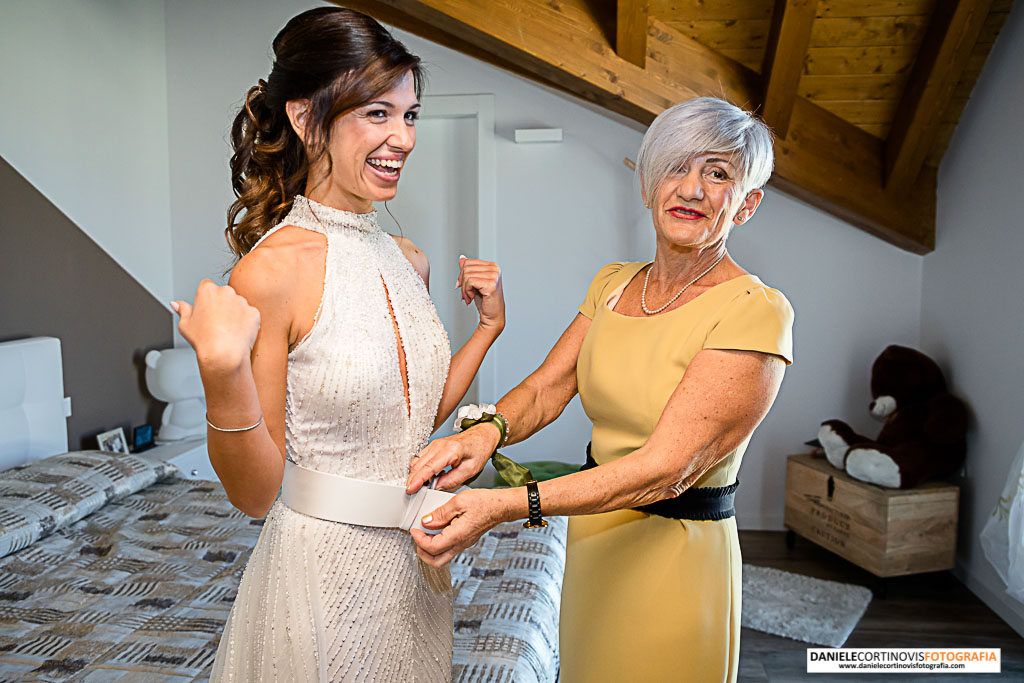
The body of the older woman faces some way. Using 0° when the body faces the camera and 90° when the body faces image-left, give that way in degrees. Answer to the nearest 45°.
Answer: approximately 45°

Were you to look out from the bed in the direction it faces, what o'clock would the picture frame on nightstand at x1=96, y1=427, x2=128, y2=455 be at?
The picture frame on nightstand is roughly at 7 o'clock from the bed.

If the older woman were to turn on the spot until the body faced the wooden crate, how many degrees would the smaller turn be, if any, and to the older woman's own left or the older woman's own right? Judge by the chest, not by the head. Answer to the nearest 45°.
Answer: approximately 180°

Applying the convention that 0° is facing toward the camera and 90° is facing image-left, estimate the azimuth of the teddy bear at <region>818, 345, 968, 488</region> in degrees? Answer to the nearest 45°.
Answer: approximately 45°

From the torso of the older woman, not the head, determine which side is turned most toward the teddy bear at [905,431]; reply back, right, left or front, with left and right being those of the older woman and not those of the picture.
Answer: back

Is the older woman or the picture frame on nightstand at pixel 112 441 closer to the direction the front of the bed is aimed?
the older woman

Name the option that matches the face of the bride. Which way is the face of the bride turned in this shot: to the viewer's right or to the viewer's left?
to the viewer's right
